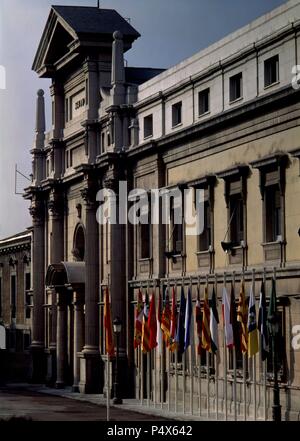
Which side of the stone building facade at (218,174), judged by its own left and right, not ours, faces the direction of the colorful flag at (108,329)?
right

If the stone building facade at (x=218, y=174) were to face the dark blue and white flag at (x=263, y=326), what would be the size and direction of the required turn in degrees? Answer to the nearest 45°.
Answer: approximately 45° to its left

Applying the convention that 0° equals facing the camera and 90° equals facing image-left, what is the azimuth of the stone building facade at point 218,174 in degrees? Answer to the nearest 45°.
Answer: approximately 45°
